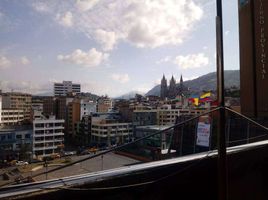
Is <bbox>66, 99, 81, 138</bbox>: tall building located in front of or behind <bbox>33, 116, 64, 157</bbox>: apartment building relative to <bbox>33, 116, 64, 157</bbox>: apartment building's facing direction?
behind

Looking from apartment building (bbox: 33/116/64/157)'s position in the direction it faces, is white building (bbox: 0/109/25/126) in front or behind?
behind

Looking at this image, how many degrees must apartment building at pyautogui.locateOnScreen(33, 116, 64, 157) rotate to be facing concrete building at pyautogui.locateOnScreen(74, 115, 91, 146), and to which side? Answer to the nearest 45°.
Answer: approximately 135° to its left

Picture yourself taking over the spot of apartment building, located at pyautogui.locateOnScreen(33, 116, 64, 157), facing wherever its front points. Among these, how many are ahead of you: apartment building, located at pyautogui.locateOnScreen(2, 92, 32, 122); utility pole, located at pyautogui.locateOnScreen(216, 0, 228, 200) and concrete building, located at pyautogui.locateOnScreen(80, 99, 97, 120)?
1

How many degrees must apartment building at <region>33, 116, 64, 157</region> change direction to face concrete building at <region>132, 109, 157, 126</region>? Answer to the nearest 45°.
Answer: approximately 90° to its left

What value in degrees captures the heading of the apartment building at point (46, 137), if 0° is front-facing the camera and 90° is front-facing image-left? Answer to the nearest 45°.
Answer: approximately 0°

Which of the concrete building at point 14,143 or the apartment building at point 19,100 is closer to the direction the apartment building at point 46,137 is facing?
the concrete building

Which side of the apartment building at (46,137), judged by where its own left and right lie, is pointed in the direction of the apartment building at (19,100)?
back

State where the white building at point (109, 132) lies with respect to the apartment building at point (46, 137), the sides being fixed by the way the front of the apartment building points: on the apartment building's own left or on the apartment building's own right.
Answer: on the apartment building's own left

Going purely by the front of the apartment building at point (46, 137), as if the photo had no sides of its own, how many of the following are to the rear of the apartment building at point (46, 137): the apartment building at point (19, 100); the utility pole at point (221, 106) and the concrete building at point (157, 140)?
1

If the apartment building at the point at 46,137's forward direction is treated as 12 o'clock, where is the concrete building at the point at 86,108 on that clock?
The concrete building is roughly at 7 o'clock from the apartment building.

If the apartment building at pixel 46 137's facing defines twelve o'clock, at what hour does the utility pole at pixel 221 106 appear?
The utility pole is roughly at 12 o'clock from the apartment building.
